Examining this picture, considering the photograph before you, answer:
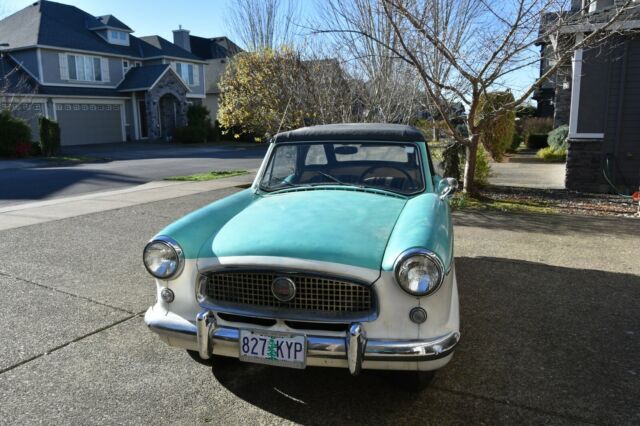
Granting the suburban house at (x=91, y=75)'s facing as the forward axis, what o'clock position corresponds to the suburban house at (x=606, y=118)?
the suburban house at (x=606, y=118) is roughly at 1 o'clock from the suburban house at (x=91, y=75).

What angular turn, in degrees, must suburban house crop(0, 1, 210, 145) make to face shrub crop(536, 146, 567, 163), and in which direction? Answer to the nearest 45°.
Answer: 0° — it already faces it

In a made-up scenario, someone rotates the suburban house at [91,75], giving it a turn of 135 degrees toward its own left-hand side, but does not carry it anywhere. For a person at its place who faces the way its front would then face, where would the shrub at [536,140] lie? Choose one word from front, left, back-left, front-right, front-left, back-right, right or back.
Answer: back-right

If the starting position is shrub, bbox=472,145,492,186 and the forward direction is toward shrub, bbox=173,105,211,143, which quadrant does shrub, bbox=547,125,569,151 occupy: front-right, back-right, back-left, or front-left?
front-right

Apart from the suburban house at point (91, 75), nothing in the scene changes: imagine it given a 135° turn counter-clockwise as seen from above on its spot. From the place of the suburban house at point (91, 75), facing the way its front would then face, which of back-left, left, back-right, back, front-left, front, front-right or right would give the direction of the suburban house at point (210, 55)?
front-right

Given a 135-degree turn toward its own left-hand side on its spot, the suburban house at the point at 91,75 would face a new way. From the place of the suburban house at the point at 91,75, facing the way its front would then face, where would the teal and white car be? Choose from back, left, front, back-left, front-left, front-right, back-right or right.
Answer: back

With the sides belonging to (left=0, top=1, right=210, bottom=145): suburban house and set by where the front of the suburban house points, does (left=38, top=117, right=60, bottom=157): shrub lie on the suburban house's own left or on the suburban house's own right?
on the suburban house's own right

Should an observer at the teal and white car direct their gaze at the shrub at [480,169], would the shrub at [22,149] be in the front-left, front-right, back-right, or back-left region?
front-left

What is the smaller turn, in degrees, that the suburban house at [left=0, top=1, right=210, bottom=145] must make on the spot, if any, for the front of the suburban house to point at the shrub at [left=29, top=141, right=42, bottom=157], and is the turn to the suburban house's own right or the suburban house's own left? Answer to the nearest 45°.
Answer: approximately 45° to the suburban house's own right

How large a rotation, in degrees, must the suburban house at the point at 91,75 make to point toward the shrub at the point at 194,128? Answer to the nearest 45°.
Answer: approximately 45° to its left

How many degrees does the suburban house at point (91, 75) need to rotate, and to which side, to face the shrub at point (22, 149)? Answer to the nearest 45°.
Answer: approximately 45° to its right

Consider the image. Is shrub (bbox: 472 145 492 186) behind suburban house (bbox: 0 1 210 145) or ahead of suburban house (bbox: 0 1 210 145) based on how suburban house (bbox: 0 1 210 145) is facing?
ahead

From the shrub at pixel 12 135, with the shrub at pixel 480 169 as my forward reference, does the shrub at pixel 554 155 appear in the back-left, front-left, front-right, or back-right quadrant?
front-left

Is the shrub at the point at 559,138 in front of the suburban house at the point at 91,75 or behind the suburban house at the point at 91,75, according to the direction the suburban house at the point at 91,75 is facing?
in front

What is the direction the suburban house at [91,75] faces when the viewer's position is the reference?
facing the viewer and to the right of the viewer
